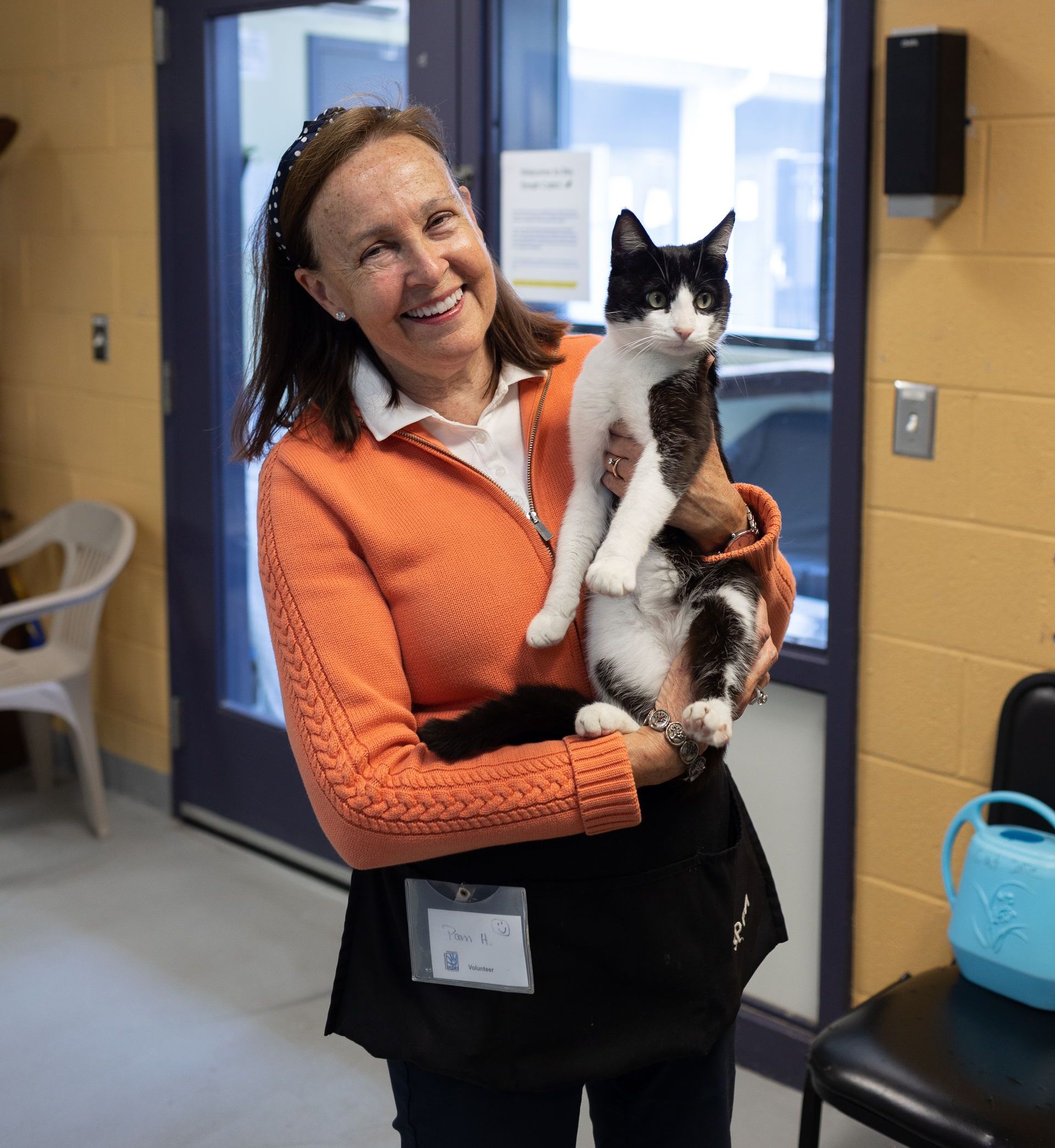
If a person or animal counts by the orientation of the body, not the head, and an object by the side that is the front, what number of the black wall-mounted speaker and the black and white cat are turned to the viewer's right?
0

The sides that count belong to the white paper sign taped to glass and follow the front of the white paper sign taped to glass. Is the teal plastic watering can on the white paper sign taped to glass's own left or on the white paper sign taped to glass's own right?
on the white paper sign taped to glass's own left

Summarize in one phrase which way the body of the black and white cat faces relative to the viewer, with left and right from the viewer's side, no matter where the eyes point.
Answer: facing the viewer

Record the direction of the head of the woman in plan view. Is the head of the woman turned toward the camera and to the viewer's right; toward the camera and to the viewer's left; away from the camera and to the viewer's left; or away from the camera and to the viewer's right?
toward the camera and to the viewer's right

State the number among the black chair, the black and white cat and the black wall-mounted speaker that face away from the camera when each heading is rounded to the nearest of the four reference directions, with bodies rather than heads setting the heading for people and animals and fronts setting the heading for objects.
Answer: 0

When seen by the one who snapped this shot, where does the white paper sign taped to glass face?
facing the viewer and to the left of the viewer

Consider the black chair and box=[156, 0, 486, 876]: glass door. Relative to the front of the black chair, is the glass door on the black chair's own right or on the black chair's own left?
on the black chair's own right

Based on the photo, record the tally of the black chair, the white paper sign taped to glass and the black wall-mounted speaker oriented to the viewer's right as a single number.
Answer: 0

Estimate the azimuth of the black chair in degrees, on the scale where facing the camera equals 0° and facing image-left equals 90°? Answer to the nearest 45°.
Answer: approximately 45°
